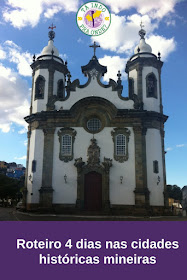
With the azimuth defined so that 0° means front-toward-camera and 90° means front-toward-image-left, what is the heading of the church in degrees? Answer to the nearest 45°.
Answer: approximately 0°
